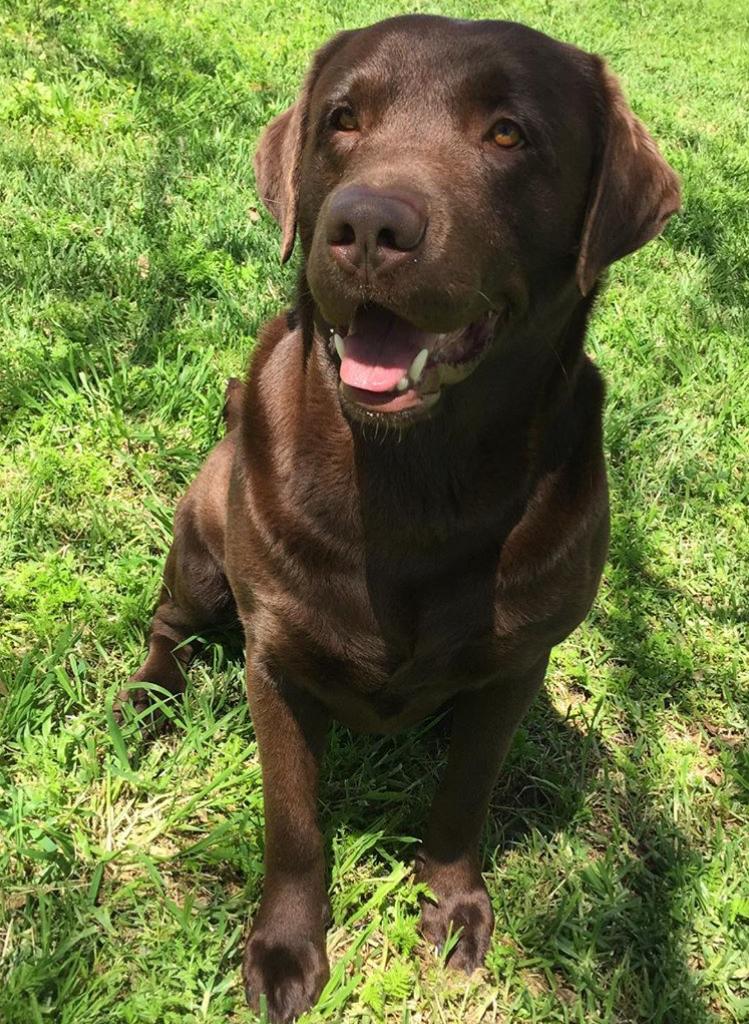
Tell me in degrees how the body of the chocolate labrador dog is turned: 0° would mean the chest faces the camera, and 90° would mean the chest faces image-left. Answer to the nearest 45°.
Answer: approximately 0°
